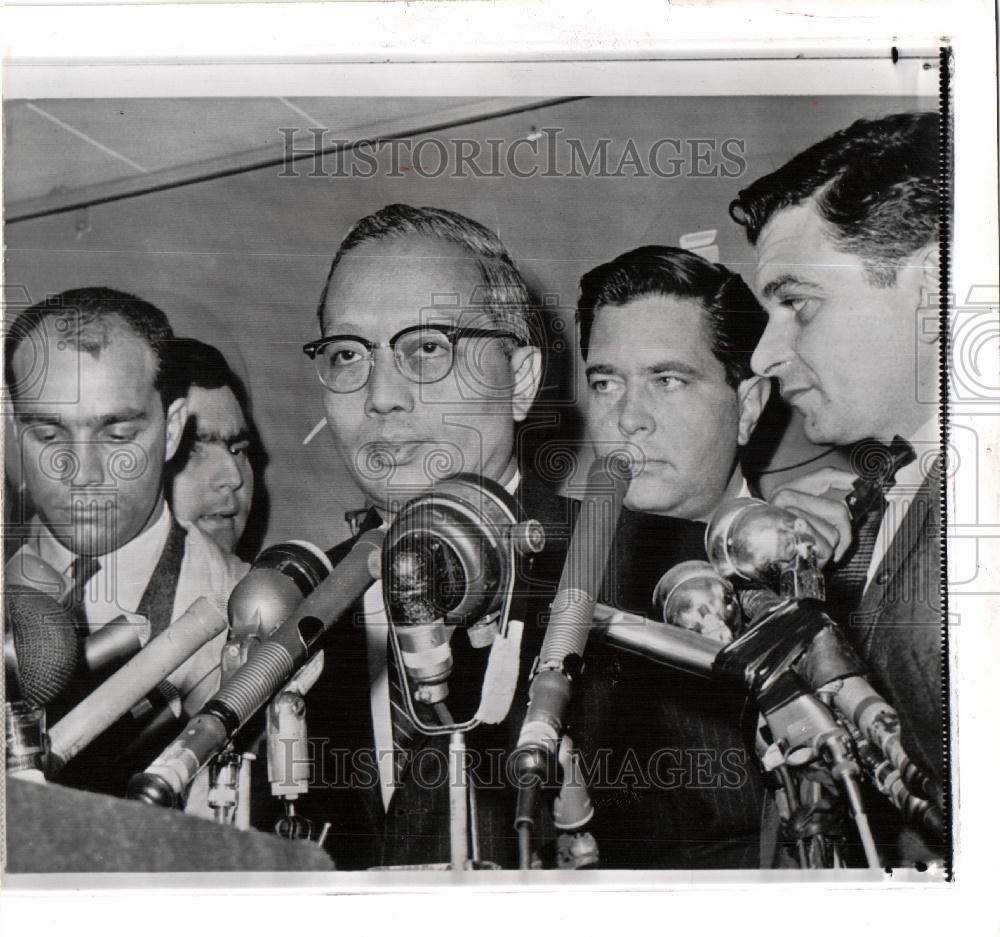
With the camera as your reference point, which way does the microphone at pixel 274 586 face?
facing away from the viewer and to the right of the viewer

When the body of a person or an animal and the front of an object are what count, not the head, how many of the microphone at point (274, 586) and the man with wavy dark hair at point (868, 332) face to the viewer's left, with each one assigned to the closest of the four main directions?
1

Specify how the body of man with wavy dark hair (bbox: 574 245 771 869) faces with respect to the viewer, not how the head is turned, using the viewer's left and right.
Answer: facing the viewer and to the left of the viewer

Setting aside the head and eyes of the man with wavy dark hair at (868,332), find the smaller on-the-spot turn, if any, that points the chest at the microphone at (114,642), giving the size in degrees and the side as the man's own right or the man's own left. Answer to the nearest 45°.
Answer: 0° — they already face it

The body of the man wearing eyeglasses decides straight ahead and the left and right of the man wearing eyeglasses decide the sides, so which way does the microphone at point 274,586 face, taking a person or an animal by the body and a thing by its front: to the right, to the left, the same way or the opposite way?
the opposite way

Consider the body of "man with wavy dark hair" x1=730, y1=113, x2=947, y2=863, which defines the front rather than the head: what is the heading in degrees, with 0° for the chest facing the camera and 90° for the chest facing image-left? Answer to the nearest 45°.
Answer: approximately 90°

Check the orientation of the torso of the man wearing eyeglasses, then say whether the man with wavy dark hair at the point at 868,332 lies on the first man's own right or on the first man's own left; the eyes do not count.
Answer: on the first man's own left

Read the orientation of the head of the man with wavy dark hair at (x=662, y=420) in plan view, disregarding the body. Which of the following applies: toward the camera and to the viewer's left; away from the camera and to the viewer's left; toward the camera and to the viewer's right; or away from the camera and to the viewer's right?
toward the camera and to the viewer's left
